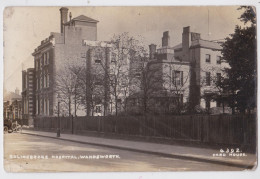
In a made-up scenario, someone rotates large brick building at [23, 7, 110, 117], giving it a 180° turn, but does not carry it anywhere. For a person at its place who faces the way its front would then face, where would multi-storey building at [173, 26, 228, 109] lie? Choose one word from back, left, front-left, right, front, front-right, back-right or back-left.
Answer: front-right

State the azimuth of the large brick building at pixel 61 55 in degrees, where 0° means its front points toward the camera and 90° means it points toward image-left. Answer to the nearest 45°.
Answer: approximately 45°
